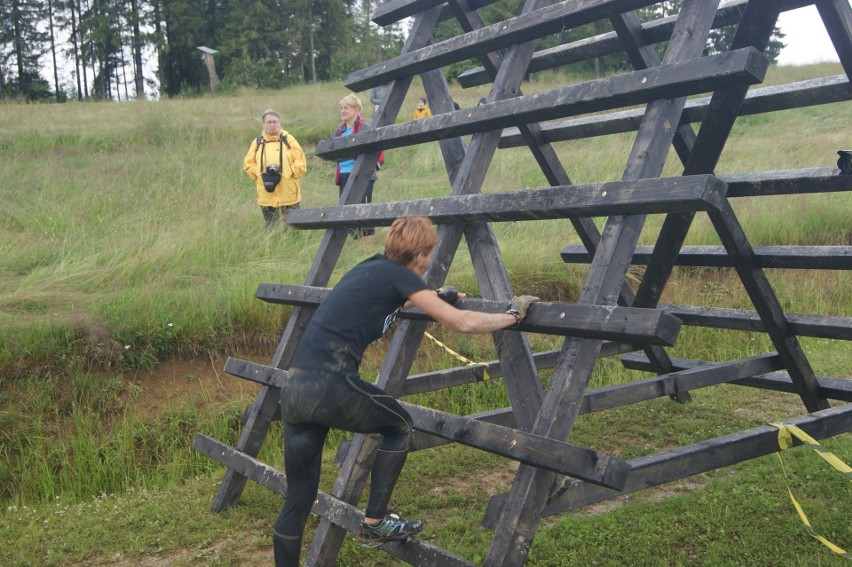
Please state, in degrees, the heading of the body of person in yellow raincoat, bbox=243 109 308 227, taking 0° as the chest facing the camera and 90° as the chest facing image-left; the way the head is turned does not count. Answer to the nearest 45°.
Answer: approximately 0°

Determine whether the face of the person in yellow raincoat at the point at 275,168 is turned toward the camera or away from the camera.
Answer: toward the camera

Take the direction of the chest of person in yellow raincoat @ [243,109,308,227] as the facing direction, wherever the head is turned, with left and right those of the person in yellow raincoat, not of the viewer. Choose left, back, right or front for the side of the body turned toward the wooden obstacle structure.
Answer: front
